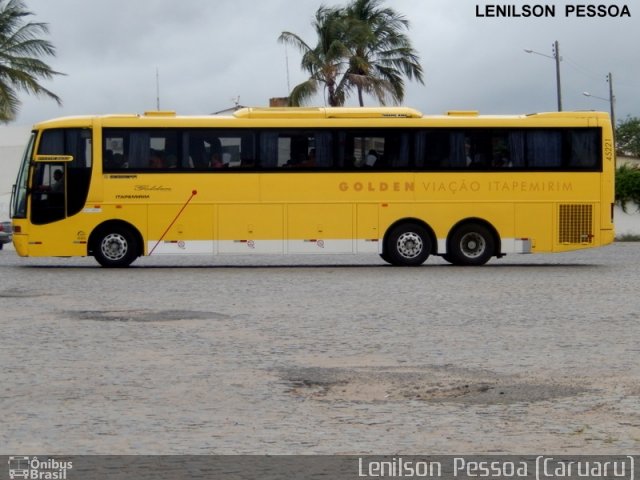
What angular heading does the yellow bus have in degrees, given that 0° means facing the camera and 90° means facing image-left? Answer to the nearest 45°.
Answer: approximately 90°
